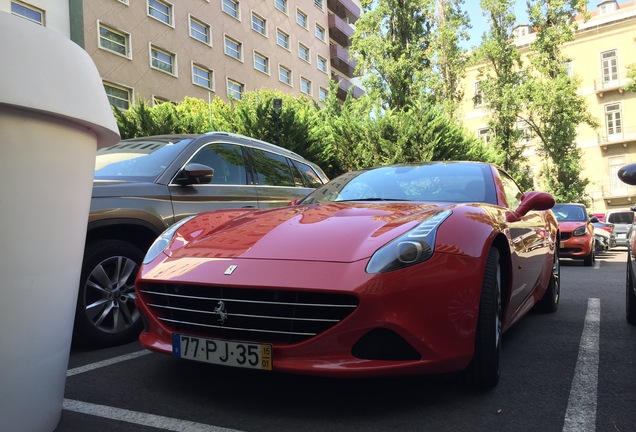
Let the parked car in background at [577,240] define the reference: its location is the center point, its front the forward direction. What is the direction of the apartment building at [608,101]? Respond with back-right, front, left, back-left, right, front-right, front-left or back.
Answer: back

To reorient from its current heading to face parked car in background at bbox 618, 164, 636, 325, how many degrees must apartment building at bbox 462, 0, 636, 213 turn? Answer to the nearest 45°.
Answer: approximately 45° to its left

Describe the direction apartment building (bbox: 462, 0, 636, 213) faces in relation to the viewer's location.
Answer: facing the viewer and to the left of the viewer

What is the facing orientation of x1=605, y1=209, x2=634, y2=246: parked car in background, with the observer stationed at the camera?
facing away from the viewer

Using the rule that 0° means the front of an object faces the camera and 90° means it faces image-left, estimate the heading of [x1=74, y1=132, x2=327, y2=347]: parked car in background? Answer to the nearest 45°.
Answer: approximately 45°

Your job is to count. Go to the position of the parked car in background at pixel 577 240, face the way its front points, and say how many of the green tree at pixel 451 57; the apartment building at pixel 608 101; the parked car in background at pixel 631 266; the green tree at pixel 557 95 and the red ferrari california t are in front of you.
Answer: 2

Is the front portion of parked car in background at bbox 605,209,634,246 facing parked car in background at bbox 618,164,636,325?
no

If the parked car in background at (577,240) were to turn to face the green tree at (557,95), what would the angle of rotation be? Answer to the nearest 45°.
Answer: approximately 180°

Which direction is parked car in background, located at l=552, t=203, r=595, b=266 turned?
toward the camera
